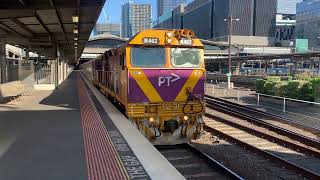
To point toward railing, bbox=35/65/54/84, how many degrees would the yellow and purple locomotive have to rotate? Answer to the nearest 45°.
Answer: approximately 180°

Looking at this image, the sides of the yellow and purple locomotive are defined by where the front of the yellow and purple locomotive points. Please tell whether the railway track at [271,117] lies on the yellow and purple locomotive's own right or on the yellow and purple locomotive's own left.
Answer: on the yellow and purple locomotive's own left

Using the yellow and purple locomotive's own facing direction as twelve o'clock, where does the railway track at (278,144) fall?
The railway track is roughly at 10 o'clock from the yellow and purple locomotive.

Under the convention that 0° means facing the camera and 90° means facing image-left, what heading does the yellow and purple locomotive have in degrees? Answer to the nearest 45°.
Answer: approximately 315°
